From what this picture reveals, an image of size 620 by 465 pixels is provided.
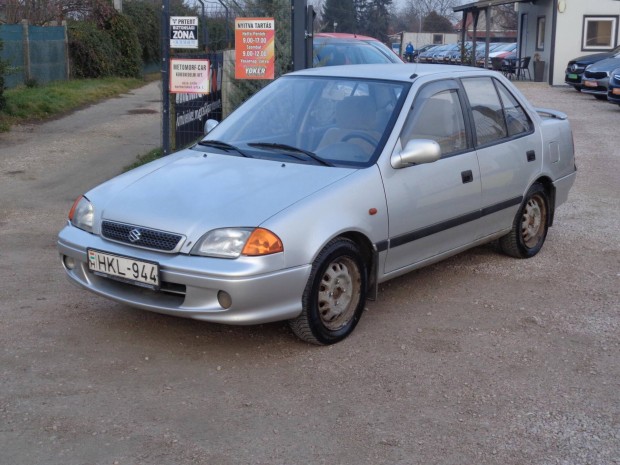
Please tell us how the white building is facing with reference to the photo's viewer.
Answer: facing the viewer and to the left of the viewer

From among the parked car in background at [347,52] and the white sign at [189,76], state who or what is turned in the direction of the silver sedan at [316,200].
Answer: the white sign

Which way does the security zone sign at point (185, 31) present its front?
toward the camera

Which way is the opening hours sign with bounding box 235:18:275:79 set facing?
toward the camera

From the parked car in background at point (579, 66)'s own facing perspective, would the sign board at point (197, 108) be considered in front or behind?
in front

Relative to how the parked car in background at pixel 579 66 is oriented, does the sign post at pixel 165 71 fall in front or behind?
in front

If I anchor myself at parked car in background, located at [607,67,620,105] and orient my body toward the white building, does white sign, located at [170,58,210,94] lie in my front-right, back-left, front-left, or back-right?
back-left

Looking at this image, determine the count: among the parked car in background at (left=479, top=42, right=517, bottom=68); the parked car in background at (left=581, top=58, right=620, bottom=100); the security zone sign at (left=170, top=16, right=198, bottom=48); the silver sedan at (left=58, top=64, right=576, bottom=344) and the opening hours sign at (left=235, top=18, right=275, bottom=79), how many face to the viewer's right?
0

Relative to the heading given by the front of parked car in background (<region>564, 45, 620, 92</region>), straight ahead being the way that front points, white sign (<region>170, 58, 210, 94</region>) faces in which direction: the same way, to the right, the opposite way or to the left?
to the left

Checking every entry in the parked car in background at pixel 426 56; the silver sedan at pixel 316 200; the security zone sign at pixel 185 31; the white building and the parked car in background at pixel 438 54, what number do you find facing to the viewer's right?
0
